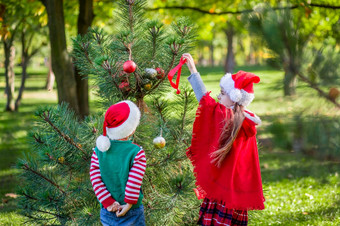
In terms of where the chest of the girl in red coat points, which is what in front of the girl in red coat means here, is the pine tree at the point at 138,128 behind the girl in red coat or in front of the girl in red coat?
in front
